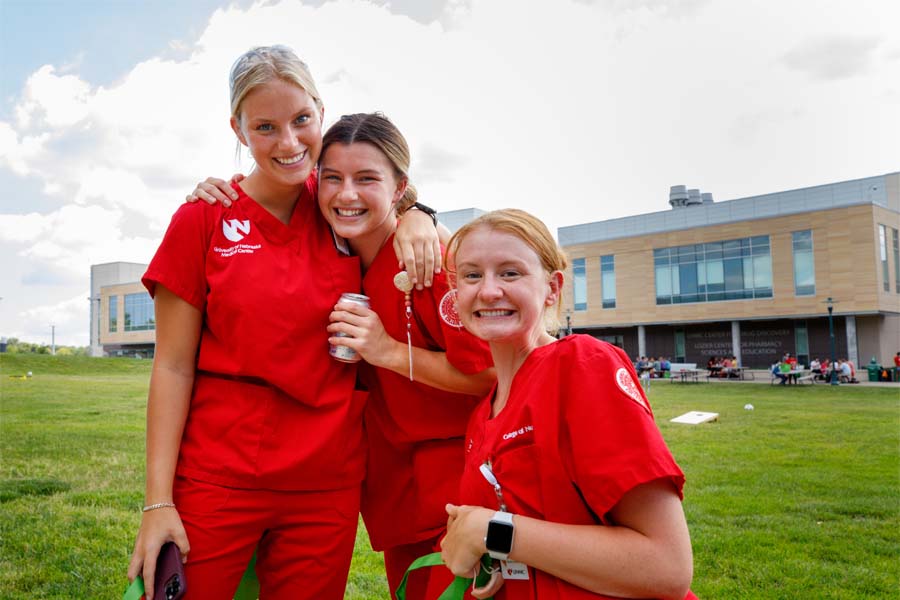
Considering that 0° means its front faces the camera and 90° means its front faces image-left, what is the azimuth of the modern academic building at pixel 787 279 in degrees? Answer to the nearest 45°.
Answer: approximately 45°

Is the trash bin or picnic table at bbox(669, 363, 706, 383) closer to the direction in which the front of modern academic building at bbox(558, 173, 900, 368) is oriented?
the picnic table

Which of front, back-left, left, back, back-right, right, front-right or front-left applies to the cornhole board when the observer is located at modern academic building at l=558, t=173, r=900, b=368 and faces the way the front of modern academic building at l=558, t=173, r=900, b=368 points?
front-left

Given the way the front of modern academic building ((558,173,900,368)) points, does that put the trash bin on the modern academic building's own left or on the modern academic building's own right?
on the modern academic building's own left

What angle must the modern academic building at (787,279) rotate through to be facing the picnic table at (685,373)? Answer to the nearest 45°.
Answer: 0° — it already faces it
